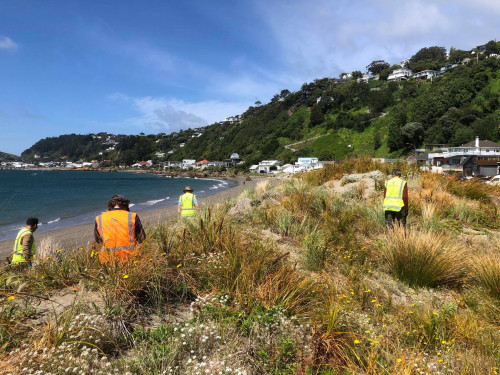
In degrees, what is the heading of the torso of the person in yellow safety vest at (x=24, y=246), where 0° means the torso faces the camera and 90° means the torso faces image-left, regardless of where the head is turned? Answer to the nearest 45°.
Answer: approximately 270°

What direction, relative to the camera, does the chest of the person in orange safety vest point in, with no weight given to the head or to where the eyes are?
away from the camera

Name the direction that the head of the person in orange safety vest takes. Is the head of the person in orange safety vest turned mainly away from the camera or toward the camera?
away from the camera

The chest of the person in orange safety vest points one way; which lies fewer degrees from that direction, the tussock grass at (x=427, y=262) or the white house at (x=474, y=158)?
the white house

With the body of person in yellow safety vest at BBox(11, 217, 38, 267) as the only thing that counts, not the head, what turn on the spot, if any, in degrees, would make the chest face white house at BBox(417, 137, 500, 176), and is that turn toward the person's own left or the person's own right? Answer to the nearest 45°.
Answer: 0° — they already face it

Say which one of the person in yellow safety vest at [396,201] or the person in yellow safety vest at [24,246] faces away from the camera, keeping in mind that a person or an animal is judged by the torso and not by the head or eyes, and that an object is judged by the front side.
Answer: the person in yellow safety vest at [396,201]

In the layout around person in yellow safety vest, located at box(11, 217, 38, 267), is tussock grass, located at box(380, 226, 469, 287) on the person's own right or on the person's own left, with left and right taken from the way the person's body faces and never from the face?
on the person's own right

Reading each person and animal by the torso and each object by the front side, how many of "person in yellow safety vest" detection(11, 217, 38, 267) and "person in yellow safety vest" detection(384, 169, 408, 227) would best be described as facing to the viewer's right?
1

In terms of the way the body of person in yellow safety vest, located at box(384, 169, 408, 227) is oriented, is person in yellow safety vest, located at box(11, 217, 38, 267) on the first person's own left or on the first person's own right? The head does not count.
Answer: on the first person's own left

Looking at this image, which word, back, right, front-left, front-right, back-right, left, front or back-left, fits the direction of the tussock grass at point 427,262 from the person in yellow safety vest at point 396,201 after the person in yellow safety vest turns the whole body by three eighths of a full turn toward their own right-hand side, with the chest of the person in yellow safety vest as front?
front-right

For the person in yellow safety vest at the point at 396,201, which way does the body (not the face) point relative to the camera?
away from the camera

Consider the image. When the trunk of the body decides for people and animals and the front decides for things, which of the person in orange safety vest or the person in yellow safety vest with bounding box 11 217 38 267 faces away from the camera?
the person in orange safety vest

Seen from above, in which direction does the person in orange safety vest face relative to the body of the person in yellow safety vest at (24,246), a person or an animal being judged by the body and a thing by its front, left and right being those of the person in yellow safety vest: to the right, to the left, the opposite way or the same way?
to the left

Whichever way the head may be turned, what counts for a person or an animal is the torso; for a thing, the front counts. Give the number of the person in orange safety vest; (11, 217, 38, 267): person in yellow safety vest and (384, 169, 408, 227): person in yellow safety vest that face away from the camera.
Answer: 2
